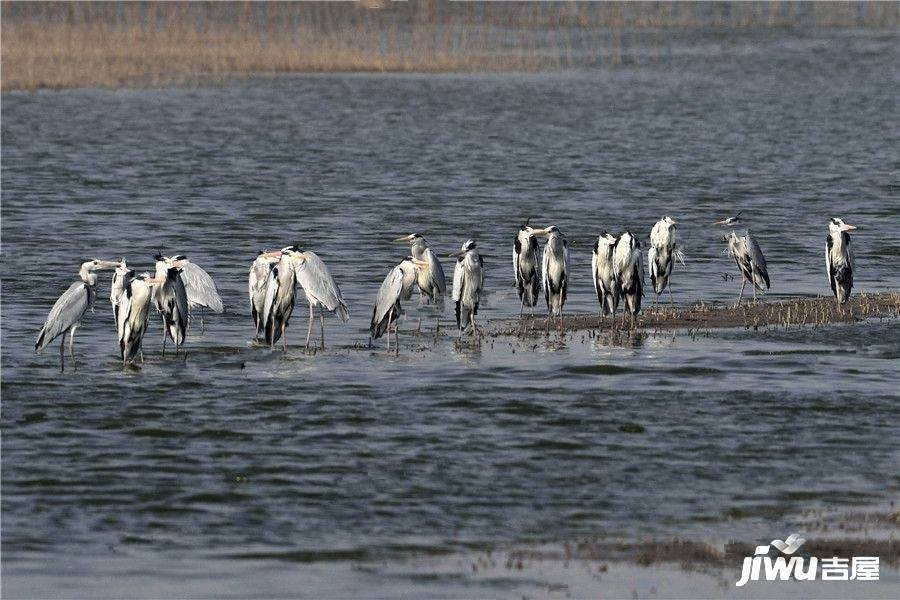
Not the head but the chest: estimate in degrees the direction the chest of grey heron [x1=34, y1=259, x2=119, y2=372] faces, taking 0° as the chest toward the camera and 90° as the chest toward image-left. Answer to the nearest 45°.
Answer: approximately 270°

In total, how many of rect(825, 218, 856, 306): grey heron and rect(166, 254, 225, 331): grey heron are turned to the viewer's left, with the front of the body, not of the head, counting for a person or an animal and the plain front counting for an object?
1

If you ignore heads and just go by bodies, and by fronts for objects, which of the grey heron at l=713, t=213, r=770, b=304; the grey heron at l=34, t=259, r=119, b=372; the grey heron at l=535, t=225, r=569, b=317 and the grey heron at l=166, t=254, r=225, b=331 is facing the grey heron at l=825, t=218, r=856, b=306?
the grey heron at l=34, t=259, r=119, b=372

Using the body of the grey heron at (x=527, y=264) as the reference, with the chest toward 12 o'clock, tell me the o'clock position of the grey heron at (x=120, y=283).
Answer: the grey heron at (x=120, y=283) is roughly at 2 o'clock from the grey heron at (x=527, y=264).

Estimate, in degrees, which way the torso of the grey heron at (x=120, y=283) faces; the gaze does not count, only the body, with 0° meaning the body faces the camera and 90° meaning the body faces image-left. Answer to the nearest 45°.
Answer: approximately 0°

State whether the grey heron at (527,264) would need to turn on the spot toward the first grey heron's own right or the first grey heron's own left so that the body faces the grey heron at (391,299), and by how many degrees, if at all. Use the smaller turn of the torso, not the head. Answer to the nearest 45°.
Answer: approximately 45° to the first grey heron's own right

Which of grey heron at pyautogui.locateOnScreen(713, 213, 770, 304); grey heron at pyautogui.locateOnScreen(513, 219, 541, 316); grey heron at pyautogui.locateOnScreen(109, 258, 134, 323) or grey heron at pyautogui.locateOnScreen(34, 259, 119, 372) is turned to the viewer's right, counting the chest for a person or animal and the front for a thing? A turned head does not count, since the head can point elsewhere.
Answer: grey heron at pyautogui.locateOnScreen(34, 259, 119, 372)

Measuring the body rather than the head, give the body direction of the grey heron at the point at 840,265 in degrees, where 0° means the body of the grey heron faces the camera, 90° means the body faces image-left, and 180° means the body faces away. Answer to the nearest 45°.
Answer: approximately 0°

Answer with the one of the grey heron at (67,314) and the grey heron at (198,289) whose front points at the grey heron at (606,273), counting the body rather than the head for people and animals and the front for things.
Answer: the grey heron at (67,314)

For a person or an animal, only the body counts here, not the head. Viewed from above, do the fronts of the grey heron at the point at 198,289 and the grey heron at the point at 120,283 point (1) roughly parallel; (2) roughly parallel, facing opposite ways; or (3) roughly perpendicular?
roughly perpendicular

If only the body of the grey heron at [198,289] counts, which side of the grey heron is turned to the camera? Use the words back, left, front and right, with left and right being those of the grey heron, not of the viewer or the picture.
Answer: left

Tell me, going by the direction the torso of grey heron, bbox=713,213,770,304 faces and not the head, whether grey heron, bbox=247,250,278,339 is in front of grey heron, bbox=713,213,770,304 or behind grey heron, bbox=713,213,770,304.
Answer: in front

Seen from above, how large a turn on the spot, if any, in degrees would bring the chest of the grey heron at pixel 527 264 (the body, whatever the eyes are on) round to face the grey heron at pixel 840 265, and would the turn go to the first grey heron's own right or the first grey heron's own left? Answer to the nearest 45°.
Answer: approximately 90° to the first grey heron's own left
